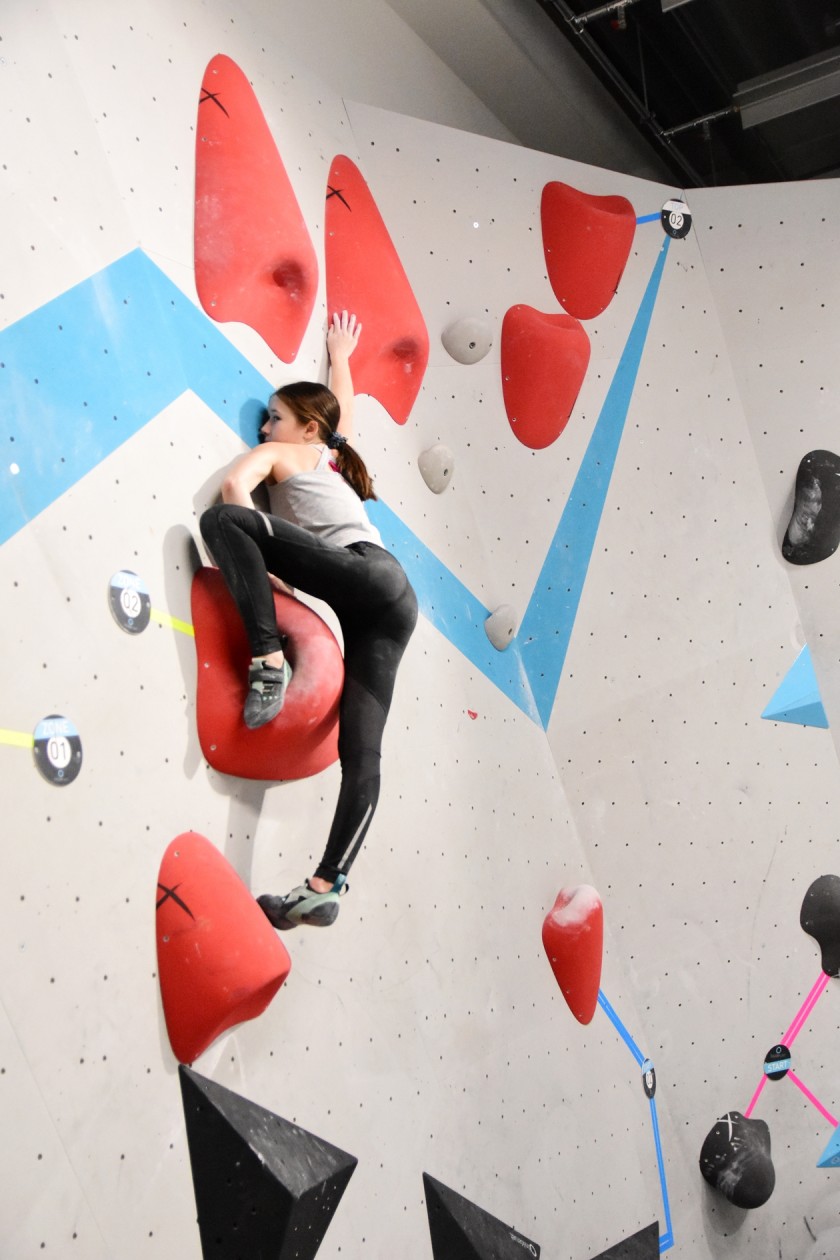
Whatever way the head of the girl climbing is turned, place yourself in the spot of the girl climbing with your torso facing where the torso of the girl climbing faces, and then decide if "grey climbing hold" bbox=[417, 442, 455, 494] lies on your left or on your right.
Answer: on your right

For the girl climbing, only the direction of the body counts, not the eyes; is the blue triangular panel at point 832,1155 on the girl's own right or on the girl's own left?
on the girl's own right

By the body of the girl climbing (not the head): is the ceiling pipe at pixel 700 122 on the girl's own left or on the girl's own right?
on the girl's own right

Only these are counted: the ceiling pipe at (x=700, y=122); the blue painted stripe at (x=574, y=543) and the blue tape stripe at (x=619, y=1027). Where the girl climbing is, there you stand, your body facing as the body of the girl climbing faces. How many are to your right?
3

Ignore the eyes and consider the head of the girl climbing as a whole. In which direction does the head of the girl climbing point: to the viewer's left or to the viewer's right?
to the viewer's left

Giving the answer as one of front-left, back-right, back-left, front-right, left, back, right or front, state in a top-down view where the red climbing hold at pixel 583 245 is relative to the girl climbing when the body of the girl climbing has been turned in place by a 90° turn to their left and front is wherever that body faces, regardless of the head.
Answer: back

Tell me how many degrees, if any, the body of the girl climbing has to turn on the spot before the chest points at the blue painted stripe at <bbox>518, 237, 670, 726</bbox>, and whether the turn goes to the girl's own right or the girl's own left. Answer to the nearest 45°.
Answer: approximately 90° to the girl's own right

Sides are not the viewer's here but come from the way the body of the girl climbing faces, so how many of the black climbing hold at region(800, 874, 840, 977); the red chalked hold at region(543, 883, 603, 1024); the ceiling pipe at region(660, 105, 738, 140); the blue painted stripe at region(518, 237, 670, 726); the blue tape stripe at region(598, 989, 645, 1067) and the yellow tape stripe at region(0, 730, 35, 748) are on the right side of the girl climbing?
5

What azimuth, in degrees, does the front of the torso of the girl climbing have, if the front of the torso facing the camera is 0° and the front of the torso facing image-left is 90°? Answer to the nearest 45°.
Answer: approximately 135°

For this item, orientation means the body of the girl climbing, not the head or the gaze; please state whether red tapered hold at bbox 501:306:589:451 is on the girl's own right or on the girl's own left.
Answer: on the girl's own right

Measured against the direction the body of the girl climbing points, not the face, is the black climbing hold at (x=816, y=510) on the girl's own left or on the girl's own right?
on the girl's own right

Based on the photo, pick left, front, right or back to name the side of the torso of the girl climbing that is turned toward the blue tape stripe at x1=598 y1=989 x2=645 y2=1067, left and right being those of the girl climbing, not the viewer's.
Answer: right

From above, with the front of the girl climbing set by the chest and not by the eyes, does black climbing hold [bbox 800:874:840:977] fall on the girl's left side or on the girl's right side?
on the girl's right side

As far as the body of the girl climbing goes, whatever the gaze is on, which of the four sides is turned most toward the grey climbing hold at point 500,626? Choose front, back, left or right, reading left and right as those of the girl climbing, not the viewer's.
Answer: right
